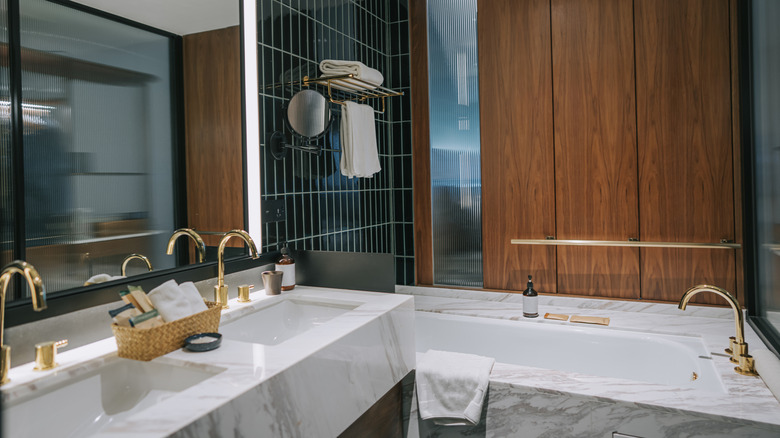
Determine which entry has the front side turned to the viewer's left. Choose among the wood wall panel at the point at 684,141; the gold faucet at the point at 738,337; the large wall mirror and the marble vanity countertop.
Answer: the gold faucet

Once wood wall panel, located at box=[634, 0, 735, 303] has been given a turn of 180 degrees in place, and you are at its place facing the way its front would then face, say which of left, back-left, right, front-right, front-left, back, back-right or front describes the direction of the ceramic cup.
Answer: back-left

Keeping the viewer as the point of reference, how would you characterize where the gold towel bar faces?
facing the viewer

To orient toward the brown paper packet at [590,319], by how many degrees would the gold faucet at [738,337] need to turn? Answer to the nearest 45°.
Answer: approximately 45° to its right

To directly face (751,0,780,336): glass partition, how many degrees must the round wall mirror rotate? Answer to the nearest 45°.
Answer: approximately 90° to its left

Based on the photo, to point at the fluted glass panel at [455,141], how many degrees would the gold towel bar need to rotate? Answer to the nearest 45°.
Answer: approximately 90° to its right

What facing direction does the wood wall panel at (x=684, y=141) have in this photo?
toward the camera
